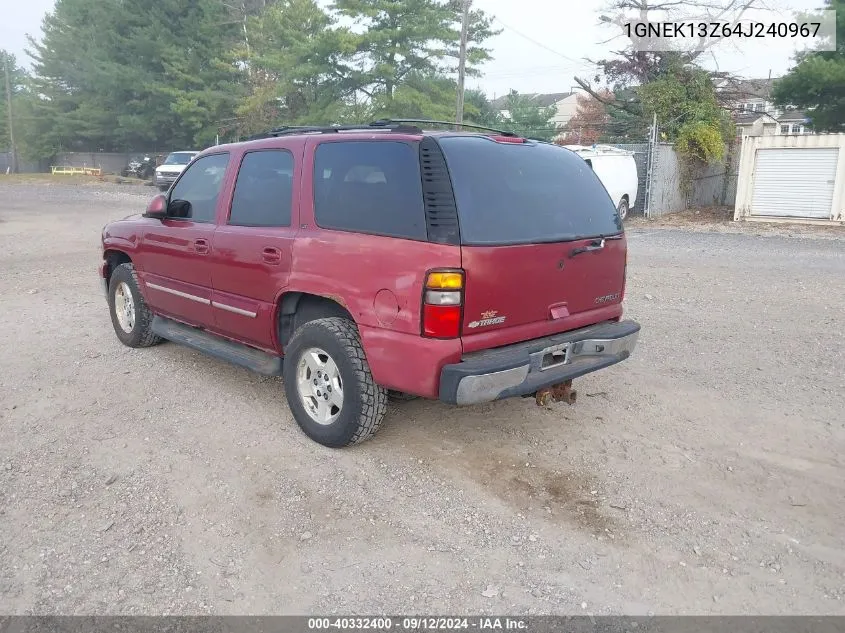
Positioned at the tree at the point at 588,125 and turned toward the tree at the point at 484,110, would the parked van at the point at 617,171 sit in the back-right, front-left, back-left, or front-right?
back-left

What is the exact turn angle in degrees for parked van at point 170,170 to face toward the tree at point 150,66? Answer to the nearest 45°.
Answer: approximately 135° to its right

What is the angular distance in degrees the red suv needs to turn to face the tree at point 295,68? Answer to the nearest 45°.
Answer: approximately 45° to its right

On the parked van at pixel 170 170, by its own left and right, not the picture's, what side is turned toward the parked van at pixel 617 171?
left

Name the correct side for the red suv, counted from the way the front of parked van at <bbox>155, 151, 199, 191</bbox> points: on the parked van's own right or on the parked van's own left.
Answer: on the parked van's own left

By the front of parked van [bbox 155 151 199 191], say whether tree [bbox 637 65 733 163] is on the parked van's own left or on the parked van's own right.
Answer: on the parked van's own left

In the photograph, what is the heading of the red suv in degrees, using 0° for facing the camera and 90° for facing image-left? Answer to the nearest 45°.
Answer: approximately 135°

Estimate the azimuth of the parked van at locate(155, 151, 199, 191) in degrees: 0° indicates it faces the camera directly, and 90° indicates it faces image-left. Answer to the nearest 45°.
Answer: approximately 45°

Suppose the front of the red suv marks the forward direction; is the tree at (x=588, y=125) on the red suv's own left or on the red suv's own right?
on the red suv's own right

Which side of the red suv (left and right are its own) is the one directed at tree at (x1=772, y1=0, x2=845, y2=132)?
right

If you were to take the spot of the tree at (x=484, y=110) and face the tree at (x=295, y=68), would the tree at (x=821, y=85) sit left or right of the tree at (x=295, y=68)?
left

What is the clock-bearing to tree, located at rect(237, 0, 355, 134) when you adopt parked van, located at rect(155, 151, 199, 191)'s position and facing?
The tree is roughly at 6 o'clock from the parked van.

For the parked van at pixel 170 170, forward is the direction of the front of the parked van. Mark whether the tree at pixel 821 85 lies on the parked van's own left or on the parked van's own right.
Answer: on the parked van's own left

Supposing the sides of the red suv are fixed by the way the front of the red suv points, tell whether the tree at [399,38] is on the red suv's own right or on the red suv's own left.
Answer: on the red suv's own right

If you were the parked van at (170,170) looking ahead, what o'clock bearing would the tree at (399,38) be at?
The tree is roughly at 7 o'clock from the parked van.
